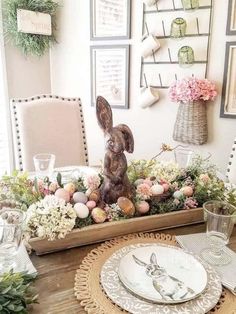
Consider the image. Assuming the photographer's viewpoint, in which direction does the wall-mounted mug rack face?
facing the viewer

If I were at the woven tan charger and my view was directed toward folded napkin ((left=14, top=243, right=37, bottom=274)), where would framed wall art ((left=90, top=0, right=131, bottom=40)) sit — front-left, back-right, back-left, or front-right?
front-right

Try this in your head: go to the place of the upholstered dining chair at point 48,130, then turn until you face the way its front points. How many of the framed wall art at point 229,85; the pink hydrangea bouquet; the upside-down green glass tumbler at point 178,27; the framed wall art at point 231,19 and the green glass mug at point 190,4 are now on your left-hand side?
5

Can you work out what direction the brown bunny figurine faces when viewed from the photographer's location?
facing the viewer and to the left of the viewer

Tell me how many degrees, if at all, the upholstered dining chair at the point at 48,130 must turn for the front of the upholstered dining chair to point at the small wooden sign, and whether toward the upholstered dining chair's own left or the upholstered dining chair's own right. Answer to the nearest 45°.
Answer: approximately 180°

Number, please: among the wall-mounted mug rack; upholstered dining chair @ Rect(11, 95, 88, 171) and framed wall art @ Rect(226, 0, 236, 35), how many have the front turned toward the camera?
3

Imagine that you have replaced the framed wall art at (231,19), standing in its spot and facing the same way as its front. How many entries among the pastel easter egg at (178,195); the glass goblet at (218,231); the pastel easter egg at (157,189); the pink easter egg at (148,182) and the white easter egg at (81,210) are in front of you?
5

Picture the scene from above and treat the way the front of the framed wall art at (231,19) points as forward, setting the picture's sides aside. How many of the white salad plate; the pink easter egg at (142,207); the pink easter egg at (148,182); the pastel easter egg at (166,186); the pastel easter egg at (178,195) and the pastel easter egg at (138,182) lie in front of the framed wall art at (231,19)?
6

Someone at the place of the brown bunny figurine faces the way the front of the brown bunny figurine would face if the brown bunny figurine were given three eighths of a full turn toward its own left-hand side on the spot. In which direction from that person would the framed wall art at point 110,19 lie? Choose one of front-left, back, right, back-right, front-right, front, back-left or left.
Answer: left

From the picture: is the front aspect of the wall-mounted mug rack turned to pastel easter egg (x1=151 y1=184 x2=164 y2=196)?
yes

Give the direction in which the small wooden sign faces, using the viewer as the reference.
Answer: facing the viewer and to the right of the viewer

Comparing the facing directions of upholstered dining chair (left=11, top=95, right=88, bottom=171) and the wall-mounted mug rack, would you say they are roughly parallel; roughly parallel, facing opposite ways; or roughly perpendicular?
roughly parallel

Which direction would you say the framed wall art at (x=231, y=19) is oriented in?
toward the camera

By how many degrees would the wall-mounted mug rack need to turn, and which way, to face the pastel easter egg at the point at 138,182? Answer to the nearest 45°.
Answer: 0° — it already faces it

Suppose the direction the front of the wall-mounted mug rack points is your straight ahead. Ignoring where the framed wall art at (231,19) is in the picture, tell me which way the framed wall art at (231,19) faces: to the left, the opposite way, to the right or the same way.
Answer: the same way

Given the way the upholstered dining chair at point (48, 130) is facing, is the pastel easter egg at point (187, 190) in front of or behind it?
in front
